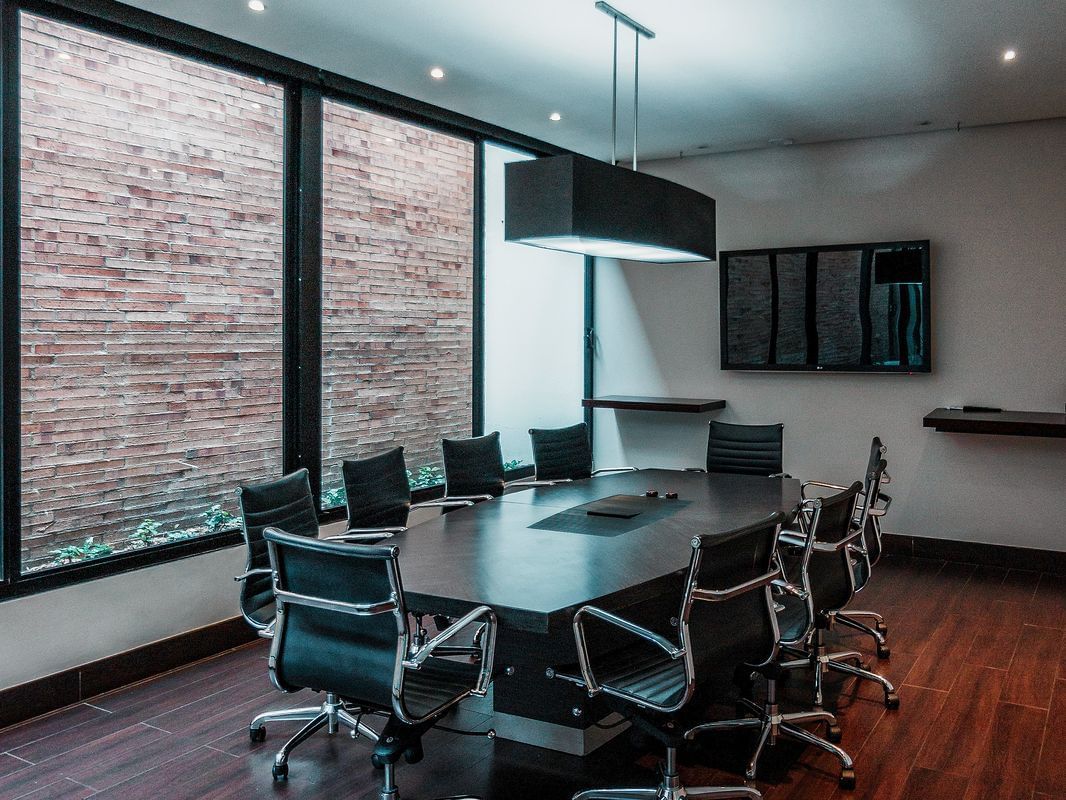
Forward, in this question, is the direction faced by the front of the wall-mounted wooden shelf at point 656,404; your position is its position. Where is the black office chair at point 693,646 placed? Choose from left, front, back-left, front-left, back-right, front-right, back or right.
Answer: front-left

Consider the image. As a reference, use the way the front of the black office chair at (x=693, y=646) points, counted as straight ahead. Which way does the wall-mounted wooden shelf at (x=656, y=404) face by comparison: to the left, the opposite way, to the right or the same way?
to the left

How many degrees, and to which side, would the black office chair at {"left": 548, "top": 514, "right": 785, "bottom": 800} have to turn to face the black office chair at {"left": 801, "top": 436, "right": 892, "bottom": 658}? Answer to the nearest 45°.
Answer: approximately 90° to its right

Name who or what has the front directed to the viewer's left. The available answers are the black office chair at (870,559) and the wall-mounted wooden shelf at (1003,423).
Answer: the black office chair

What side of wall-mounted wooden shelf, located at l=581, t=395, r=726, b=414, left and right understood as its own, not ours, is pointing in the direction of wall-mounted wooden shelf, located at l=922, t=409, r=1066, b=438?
left

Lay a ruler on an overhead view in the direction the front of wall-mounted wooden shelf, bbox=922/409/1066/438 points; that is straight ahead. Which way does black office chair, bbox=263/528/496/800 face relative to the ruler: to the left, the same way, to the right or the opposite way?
the opposite way

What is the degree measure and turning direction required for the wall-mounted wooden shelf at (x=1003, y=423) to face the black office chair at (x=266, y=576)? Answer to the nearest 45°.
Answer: approximately 45° to its right

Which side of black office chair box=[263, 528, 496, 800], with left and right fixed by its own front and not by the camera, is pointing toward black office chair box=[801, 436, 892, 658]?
front

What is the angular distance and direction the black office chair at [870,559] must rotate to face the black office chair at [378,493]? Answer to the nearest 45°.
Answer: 0° — it already faces it

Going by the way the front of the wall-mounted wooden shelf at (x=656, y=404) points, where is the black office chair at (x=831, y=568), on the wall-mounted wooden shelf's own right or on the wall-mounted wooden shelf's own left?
on the wall-mounted wooden shelf's own left

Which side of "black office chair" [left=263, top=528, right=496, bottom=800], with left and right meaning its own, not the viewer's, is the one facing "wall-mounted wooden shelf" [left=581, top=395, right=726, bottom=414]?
front

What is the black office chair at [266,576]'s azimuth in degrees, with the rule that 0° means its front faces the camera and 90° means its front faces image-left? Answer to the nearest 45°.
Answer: approximately 315°

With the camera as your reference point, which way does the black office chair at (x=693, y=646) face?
facing away from the viewer and to the left of the viewer

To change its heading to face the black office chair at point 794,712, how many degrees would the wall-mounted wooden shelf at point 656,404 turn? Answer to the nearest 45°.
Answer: approximately 45° to its left

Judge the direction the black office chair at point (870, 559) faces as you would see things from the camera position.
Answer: facing to the left of the viewer

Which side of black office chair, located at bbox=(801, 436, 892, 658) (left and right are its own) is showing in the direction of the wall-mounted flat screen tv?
right
